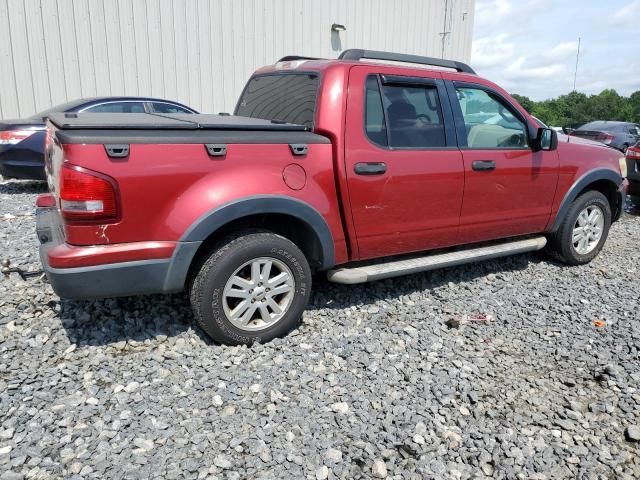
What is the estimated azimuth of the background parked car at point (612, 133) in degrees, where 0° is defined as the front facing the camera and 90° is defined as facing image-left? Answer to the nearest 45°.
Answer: approximately 225°

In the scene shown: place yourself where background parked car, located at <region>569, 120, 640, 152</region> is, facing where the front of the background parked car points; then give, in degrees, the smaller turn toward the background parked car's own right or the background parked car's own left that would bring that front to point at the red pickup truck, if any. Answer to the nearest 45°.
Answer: approximately 135° to the background parked car's own right

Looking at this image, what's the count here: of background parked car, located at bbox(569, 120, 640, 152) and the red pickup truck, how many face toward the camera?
0

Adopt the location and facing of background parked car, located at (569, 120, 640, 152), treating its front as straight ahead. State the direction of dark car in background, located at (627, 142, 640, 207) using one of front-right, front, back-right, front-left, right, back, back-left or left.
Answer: back-right

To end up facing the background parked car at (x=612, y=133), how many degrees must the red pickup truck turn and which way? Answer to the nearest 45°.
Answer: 0° — it already faces it

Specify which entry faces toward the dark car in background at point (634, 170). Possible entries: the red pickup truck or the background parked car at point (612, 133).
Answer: the red pickup truck

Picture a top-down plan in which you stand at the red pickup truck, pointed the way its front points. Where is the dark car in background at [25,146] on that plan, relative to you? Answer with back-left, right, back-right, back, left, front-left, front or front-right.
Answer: left

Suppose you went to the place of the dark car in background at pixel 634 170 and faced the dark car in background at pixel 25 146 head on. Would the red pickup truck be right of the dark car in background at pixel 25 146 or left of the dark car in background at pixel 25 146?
left

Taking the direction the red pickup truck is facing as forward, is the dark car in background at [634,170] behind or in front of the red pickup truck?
in front

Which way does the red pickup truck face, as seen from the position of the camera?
facing away from the viewer and to the right of the viewer
